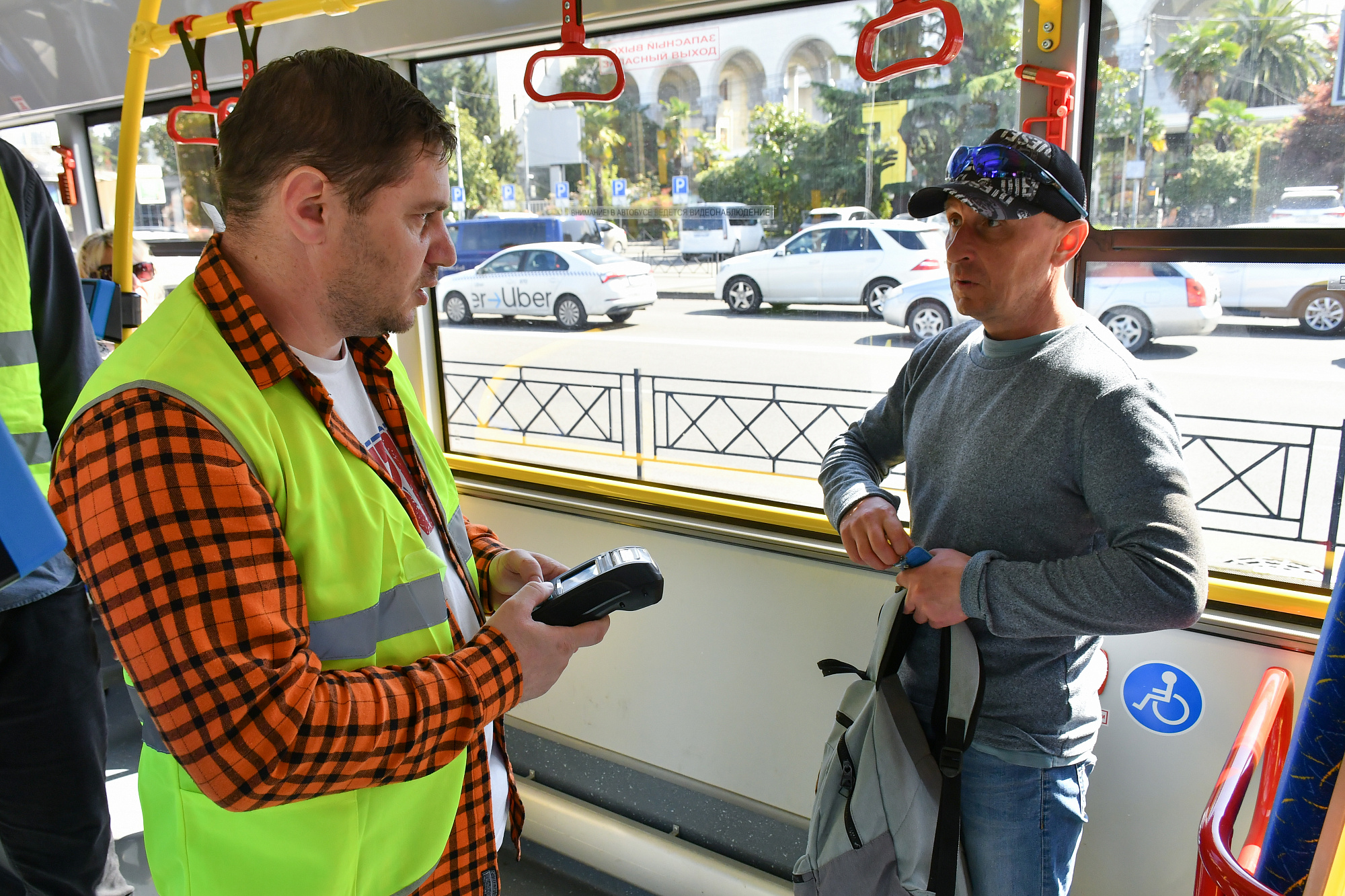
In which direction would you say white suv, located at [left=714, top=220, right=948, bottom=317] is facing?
to the viewer's left

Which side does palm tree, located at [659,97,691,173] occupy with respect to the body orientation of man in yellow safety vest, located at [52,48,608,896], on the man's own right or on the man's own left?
on the man's own left

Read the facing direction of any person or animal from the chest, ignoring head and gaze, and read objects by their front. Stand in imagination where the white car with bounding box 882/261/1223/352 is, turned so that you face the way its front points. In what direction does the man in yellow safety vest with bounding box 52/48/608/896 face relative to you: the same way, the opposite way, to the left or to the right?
the opposite way

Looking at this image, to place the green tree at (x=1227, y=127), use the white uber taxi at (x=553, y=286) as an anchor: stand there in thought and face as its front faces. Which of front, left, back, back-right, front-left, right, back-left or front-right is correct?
back

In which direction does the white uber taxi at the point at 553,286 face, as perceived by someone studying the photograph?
facing away from the viewer and to the left of the viewer

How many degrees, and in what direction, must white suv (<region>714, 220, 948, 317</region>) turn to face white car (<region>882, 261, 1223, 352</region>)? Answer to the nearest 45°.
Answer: approximately 135° to its left

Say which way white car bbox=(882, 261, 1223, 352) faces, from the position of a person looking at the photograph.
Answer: facing to the left of the viewer

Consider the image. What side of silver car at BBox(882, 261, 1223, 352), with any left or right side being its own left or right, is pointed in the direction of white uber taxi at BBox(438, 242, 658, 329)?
front

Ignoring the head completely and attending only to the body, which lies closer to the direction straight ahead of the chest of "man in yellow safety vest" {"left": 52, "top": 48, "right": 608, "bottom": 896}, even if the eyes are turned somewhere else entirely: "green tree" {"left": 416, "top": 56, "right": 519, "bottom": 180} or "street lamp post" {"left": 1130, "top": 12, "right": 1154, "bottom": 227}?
the street lamp post

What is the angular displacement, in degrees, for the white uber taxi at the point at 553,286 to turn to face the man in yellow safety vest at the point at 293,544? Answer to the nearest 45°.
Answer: approximately 135° to its left

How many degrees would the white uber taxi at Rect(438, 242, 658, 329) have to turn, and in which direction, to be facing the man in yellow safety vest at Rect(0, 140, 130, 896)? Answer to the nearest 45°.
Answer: approximately 90° to its left

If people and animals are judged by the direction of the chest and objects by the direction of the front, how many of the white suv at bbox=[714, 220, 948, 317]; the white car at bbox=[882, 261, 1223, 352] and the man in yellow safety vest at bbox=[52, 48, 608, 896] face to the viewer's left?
2

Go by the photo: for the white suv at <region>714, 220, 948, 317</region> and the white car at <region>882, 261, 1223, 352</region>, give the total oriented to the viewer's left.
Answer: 2
